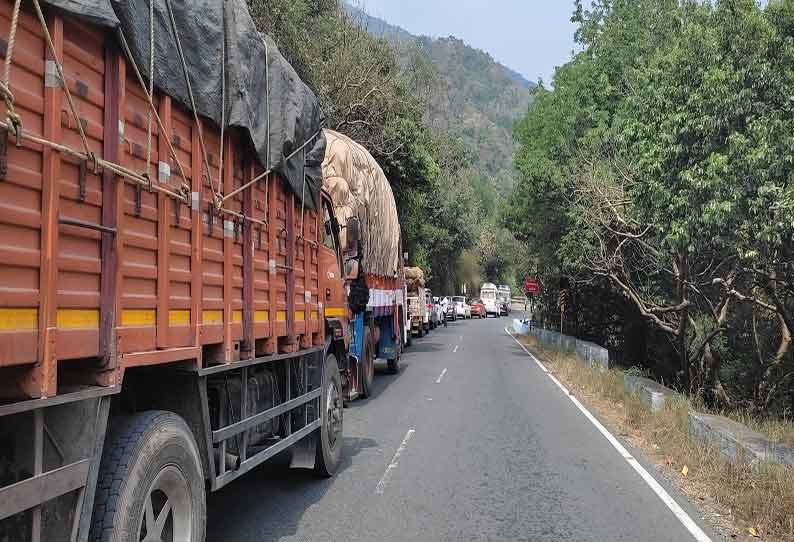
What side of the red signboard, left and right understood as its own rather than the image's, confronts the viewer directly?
front

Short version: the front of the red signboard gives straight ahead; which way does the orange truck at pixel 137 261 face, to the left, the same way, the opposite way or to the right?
the opposite way

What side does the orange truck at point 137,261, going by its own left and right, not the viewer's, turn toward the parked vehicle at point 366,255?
front

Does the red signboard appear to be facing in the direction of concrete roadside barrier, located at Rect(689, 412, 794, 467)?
yes

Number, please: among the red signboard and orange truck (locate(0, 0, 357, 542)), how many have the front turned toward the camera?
1

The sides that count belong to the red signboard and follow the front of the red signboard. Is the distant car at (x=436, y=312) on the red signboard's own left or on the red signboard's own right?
on the red signboard's own right

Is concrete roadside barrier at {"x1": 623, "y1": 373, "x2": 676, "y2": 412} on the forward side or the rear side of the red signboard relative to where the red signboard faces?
on the forward side

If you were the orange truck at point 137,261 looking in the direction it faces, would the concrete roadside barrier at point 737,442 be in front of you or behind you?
in front

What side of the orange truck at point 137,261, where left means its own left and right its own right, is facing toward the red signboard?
front

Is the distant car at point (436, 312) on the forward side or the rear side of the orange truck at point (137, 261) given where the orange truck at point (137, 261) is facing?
on the forward side

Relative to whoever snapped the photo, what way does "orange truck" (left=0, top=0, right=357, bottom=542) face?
facing away from the viewer and to the right of the viewer
